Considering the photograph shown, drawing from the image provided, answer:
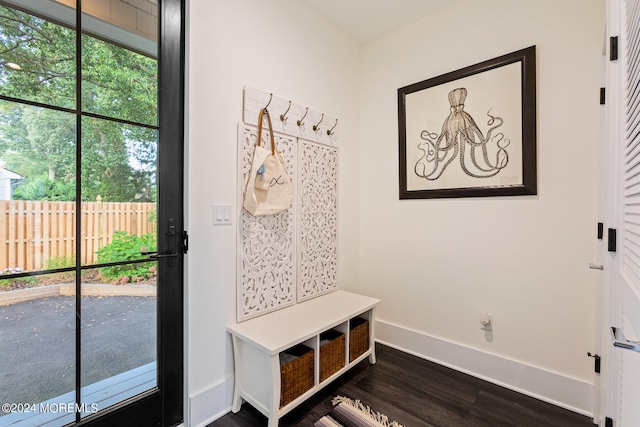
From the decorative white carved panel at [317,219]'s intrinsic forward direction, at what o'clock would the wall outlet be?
The wall outlet is roughly at 11 o'clock from the decorative white carved panel.

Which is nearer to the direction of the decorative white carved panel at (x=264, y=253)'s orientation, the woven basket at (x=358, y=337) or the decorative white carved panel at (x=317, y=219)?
the woven basket

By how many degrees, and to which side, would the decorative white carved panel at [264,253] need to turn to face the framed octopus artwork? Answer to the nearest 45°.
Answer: approximately 45° to its left

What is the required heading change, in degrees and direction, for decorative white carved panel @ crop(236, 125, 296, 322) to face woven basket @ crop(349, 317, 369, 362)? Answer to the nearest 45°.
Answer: approximately 45° to its left

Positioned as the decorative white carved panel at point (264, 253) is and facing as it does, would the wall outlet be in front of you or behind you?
in front

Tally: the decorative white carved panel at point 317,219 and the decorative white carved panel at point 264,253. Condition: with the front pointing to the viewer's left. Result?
0

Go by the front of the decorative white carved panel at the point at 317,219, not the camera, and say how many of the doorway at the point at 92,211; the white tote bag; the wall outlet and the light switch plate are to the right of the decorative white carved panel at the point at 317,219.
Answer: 3

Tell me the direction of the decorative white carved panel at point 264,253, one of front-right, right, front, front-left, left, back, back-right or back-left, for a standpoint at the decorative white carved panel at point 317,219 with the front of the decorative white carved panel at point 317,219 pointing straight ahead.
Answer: right

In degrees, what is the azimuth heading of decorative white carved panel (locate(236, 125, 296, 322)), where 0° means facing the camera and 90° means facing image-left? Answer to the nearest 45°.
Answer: approximately 315°
